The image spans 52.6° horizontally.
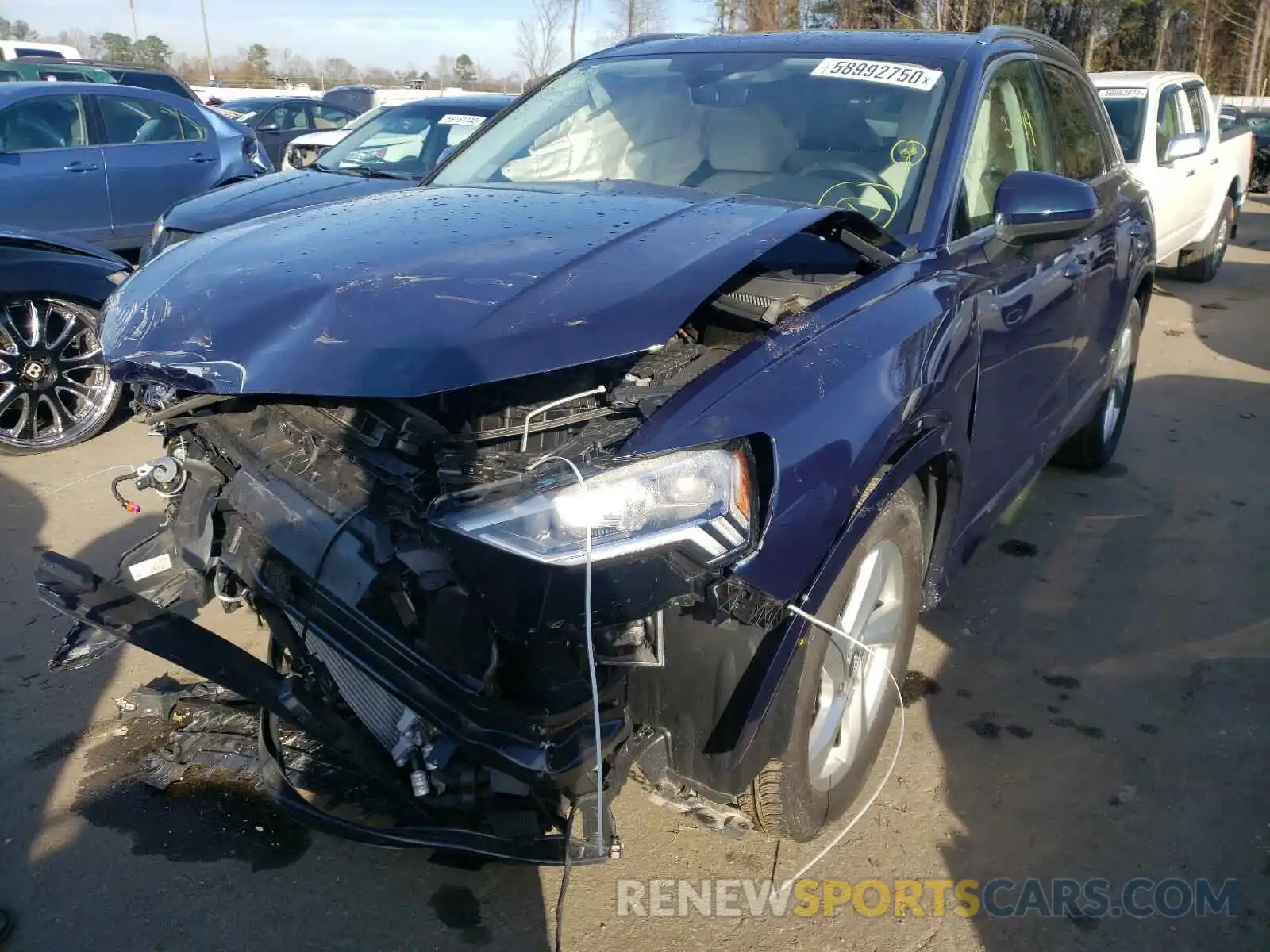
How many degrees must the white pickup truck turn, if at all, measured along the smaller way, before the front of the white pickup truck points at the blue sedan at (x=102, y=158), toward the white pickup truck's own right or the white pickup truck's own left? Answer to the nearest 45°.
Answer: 0° — it already faces it

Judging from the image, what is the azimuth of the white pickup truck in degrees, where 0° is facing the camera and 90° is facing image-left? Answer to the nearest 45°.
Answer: approximately 45°
